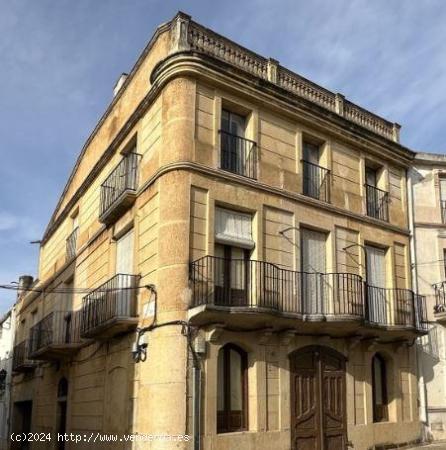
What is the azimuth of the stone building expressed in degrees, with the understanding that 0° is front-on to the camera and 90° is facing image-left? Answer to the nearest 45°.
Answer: approximately 315°

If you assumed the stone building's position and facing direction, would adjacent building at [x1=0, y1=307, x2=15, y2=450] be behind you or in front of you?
behind

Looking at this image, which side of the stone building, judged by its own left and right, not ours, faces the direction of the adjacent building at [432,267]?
left
